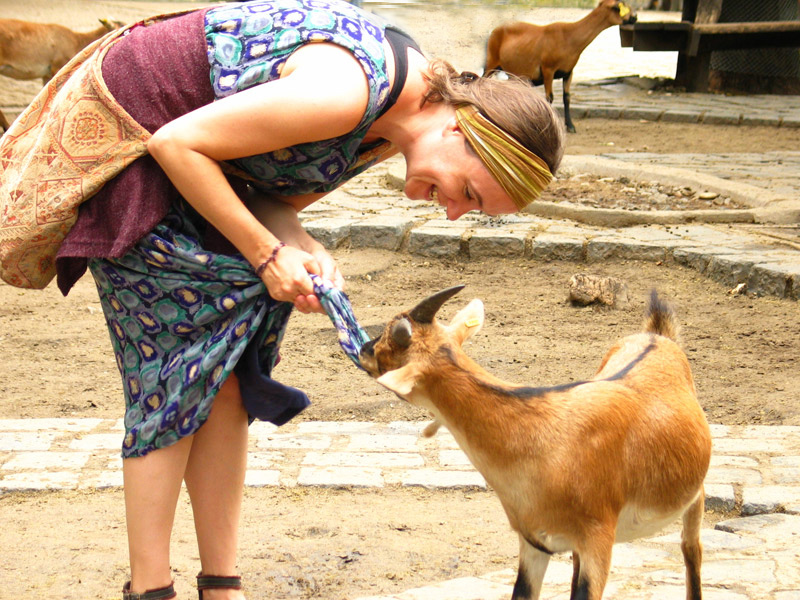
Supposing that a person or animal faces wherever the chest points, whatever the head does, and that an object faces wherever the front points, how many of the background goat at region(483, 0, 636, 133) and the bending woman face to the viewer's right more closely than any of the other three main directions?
2

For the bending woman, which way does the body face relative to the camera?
to the viewer's right

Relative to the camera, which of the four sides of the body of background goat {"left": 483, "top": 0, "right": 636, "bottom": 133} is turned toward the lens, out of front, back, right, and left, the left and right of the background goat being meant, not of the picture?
right

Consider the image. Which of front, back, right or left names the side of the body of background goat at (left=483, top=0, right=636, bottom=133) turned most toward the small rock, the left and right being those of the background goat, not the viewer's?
right

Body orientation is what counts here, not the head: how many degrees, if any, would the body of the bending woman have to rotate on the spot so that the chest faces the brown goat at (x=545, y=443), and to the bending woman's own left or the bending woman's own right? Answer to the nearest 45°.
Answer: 0° — they already face it

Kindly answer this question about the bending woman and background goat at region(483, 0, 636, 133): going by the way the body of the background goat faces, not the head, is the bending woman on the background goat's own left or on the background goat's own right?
on the background goat's own right

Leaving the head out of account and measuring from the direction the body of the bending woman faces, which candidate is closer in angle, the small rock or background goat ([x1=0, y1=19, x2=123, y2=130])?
the small rock

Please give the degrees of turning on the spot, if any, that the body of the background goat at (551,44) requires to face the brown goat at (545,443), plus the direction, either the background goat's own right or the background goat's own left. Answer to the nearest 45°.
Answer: approximately 90° to the background goat's own right

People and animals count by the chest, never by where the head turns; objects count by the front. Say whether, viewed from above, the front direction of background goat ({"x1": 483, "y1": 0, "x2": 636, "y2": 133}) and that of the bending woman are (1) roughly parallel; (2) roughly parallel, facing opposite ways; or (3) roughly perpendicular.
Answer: roughly parallel

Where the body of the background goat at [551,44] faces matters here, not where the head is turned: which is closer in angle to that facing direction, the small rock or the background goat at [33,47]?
the small rock

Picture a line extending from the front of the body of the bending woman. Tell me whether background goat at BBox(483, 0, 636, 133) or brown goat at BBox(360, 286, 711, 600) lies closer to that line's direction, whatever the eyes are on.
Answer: the brown goat

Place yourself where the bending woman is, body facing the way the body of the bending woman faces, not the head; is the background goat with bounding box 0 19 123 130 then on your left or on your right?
on your left
